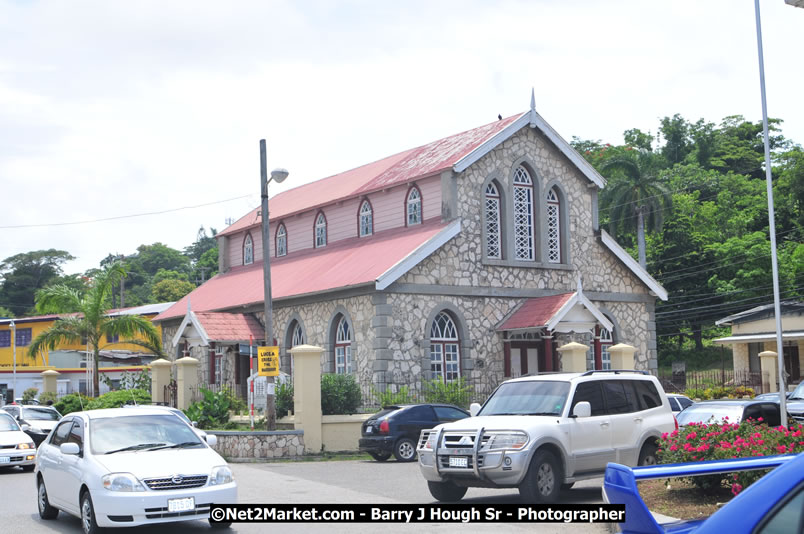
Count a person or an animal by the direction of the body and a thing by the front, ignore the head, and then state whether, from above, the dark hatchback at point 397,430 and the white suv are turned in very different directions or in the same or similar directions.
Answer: very different directions

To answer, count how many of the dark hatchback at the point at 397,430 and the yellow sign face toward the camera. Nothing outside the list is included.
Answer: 1

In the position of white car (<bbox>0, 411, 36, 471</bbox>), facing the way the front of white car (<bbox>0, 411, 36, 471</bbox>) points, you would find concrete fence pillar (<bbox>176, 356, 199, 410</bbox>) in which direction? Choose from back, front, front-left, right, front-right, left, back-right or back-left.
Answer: left

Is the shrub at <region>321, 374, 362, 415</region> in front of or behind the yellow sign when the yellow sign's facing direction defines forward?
behind

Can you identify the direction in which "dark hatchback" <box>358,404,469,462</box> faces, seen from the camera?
facing away from the viewer and to the right of the viewer

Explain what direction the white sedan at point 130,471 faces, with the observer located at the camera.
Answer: facing the viewer and to the right of the viewer

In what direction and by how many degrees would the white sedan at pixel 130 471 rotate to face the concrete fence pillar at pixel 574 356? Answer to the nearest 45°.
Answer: approximately 90° to its left

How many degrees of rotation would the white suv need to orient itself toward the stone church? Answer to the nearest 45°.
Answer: approximately 135° to its right

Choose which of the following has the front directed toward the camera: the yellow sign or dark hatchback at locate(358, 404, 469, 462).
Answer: the yellow sign

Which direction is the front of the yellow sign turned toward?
toward the camera

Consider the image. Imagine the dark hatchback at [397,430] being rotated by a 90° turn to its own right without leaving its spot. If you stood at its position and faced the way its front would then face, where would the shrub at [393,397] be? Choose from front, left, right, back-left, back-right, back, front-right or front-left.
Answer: back-left
